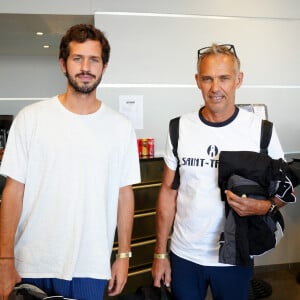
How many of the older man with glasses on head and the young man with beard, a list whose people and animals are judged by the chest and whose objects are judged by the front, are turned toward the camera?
2

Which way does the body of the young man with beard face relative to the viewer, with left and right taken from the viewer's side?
facing the viewer

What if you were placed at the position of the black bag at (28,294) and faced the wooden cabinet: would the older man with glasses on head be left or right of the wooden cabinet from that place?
right

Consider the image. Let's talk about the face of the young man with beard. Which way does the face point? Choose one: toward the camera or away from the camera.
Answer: toward the camera

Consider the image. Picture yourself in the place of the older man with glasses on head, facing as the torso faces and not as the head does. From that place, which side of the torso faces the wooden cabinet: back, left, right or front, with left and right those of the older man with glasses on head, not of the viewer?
back

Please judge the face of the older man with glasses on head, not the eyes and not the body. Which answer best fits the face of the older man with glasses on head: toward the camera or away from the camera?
toward the camera

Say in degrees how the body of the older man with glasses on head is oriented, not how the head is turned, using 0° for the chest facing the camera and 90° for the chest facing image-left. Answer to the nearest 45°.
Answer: approximately 0°

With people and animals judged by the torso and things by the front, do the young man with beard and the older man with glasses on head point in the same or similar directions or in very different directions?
same or similar directions
